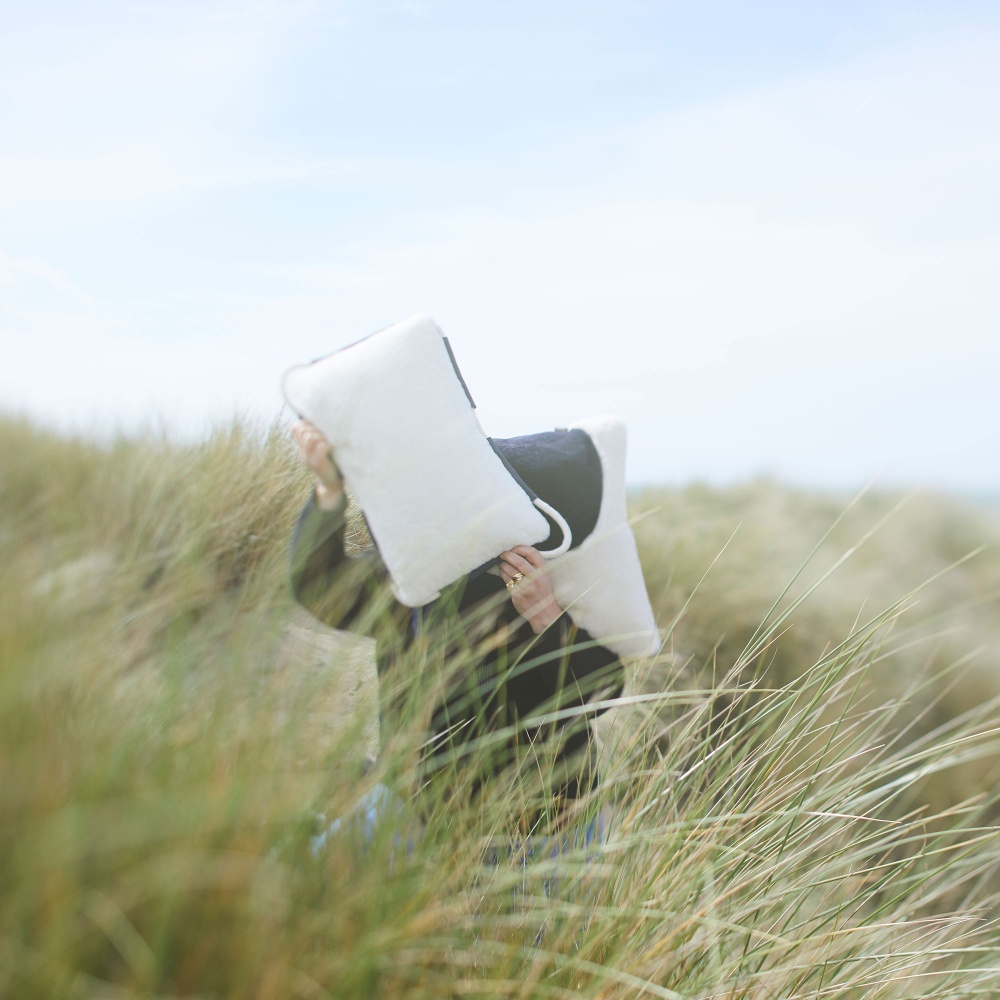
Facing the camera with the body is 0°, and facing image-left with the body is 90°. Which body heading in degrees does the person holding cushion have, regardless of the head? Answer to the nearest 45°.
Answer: approximately 45°
